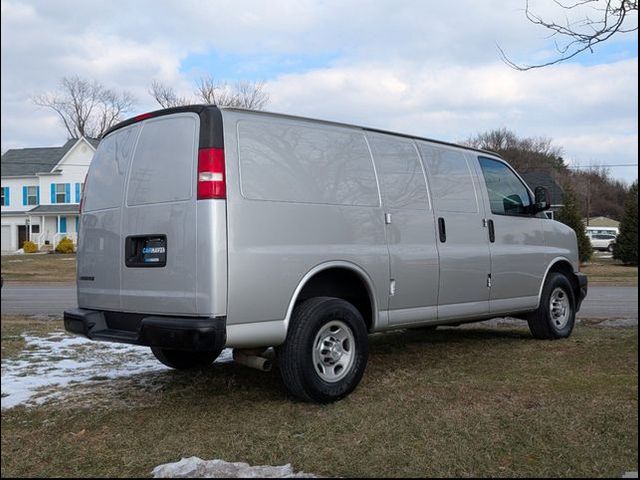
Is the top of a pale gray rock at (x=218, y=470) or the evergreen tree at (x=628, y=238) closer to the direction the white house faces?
the top of a pale gray rock

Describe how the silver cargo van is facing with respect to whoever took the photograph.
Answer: facing away from the viewer and to the right of the viewer

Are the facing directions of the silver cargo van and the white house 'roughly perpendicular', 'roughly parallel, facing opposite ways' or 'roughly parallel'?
roughly perpendicular

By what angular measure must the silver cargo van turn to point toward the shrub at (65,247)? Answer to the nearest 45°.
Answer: approximately 90° to its left

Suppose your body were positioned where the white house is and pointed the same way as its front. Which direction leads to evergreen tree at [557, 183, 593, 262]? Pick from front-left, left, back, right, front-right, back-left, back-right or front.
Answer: front-left

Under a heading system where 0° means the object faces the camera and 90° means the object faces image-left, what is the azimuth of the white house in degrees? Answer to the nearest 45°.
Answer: approximately 0°

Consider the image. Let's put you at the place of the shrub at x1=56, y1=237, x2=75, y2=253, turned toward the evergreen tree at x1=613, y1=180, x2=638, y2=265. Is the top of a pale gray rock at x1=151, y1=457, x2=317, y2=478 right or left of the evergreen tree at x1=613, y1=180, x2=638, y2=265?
right

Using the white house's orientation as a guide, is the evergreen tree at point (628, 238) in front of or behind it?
in front

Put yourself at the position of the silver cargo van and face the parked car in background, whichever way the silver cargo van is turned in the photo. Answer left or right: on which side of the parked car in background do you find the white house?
left

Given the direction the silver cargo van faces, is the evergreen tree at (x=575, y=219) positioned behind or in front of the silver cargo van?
in front

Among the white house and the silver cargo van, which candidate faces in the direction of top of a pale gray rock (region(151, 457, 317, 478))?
the white house

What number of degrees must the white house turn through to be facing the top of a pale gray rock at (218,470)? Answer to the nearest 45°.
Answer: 0° — it already faces it

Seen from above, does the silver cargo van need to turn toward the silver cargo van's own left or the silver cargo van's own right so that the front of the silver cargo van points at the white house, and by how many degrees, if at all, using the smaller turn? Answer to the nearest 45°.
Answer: approximately 90° to the silver cargo van's own left

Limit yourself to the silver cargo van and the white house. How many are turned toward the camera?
1

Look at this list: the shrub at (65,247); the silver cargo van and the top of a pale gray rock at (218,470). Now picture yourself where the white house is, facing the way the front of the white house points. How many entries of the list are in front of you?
3
